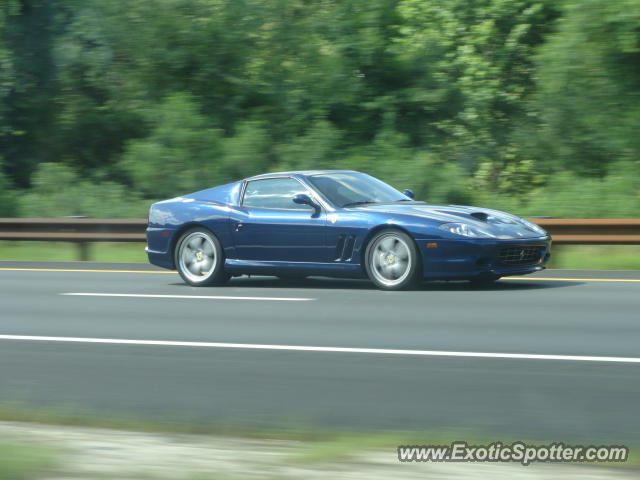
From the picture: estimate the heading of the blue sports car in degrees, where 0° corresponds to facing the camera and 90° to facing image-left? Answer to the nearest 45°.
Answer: approximately 315°

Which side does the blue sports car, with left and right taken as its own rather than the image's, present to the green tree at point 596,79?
left
